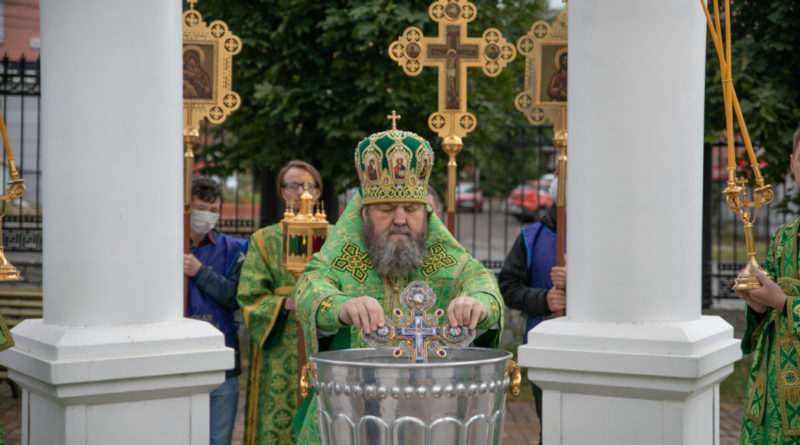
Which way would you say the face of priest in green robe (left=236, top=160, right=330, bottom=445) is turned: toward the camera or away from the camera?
toward the camera

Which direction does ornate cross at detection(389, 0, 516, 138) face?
toward the camera

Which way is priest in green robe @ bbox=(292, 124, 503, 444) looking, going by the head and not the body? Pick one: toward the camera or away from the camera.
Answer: toward the camera

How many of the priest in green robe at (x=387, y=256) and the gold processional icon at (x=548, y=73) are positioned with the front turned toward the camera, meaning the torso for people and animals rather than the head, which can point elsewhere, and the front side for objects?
2

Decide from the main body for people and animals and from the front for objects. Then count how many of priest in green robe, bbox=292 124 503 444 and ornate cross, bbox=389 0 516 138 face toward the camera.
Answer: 2

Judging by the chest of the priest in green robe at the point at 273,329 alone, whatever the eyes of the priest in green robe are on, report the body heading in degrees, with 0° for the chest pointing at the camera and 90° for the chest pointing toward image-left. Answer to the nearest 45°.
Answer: approximately 315°

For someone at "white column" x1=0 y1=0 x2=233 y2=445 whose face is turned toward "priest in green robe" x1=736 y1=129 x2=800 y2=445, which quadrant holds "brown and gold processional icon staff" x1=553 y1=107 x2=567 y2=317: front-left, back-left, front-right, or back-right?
front-left

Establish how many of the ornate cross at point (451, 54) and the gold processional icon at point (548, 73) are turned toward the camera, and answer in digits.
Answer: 2

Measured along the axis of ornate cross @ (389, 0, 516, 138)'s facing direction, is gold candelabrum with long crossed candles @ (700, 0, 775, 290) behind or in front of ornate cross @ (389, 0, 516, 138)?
in front

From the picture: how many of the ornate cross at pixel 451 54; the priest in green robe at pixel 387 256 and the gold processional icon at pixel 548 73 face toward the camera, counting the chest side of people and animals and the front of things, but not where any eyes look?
3

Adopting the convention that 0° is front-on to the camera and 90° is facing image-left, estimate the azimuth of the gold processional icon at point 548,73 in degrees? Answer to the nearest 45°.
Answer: approximately 0°

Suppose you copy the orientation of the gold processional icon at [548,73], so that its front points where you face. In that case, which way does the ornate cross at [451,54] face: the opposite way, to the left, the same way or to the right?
the same way

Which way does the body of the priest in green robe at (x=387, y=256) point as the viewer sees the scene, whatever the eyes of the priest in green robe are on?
toward the camera
